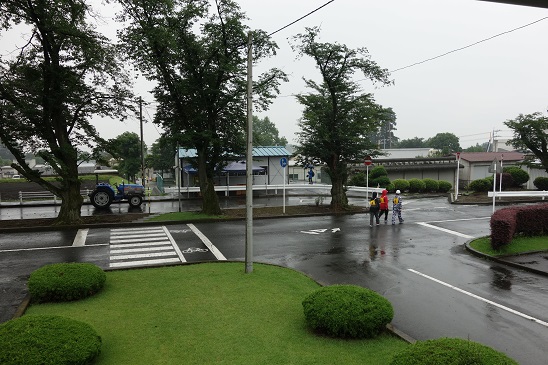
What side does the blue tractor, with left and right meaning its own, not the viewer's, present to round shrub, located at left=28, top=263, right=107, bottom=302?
right

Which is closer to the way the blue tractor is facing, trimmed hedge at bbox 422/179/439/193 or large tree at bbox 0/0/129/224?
the trimmed hedge

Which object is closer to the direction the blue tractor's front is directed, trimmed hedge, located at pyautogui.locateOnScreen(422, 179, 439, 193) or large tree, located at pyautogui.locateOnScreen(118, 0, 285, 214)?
the trimmed hedge

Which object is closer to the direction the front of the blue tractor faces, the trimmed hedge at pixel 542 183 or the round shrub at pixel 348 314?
the trimmed hedge

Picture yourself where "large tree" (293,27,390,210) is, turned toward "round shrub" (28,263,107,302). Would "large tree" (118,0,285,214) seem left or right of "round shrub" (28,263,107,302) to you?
right

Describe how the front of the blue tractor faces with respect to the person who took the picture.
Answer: facing to the right of the viewer

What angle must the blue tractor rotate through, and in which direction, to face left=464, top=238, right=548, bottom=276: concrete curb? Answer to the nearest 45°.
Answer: approximately 45° to its right
